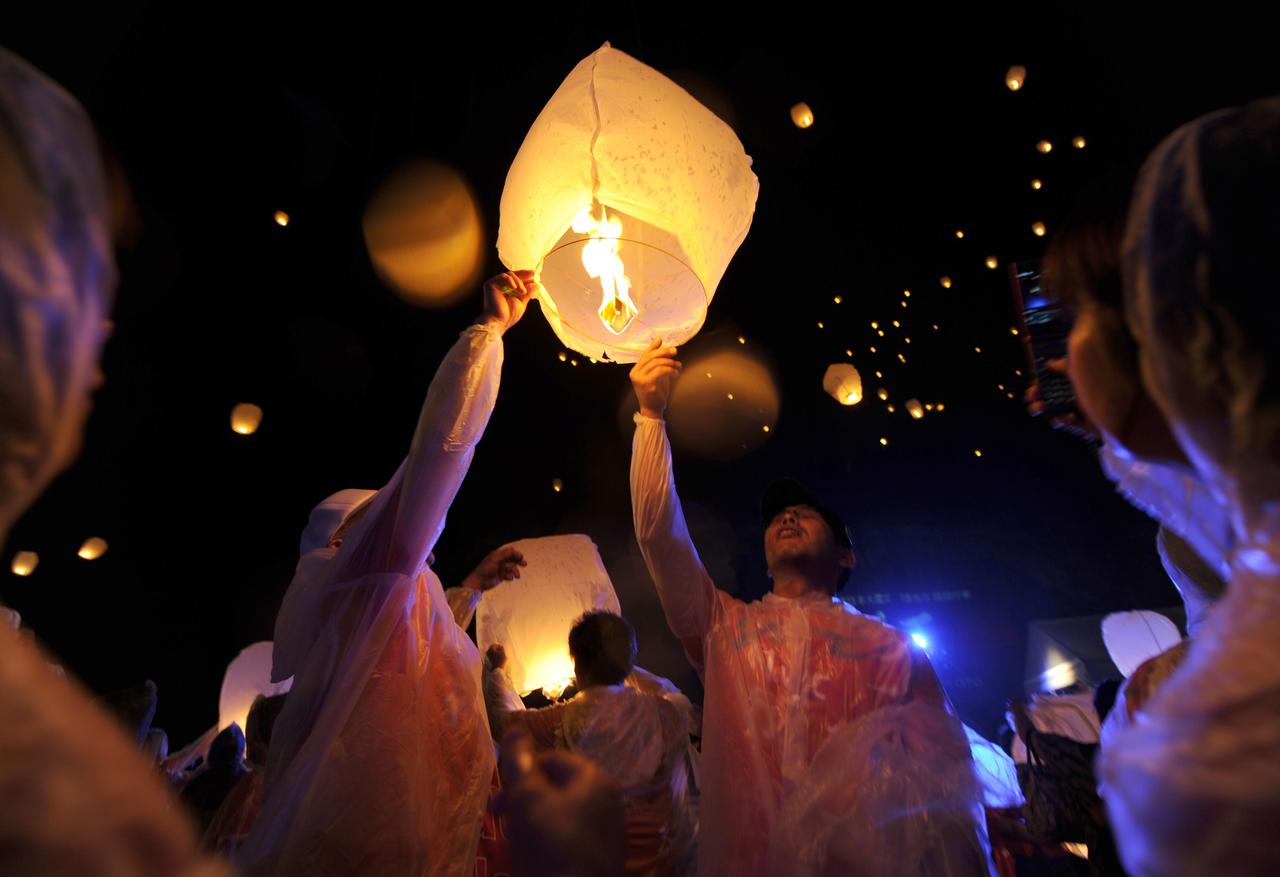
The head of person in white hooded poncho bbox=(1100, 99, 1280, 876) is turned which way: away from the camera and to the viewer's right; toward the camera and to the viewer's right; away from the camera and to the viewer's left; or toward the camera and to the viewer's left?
away from the camera and to the viewer's left

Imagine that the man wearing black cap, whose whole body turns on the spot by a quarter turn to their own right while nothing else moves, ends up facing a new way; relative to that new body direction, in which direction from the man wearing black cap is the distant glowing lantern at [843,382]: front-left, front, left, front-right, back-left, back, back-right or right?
front-right

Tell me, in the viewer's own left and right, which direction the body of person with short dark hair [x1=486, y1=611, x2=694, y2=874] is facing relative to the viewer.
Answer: facing away from the viewer and to the left of the viewer

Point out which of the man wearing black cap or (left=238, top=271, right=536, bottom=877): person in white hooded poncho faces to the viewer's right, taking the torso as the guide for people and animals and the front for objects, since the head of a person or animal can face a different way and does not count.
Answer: the person in white hooded poncho

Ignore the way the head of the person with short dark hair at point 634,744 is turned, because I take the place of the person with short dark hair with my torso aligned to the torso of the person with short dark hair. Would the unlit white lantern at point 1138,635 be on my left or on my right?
on my right

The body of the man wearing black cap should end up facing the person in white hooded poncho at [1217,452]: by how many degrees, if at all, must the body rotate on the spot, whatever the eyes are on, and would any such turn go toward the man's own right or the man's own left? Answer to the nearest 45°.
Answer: approximately 45° to the man's own left

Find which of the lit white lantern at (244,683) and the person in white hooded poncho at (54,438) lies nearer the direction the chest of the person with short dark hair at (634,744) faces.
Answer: the lit white lantern

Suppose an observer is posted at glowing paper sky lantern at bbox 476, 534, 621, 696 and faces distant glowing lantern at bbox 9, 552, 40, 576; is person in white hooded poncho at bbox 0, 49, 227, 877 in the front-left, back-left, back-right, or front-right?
back-left
